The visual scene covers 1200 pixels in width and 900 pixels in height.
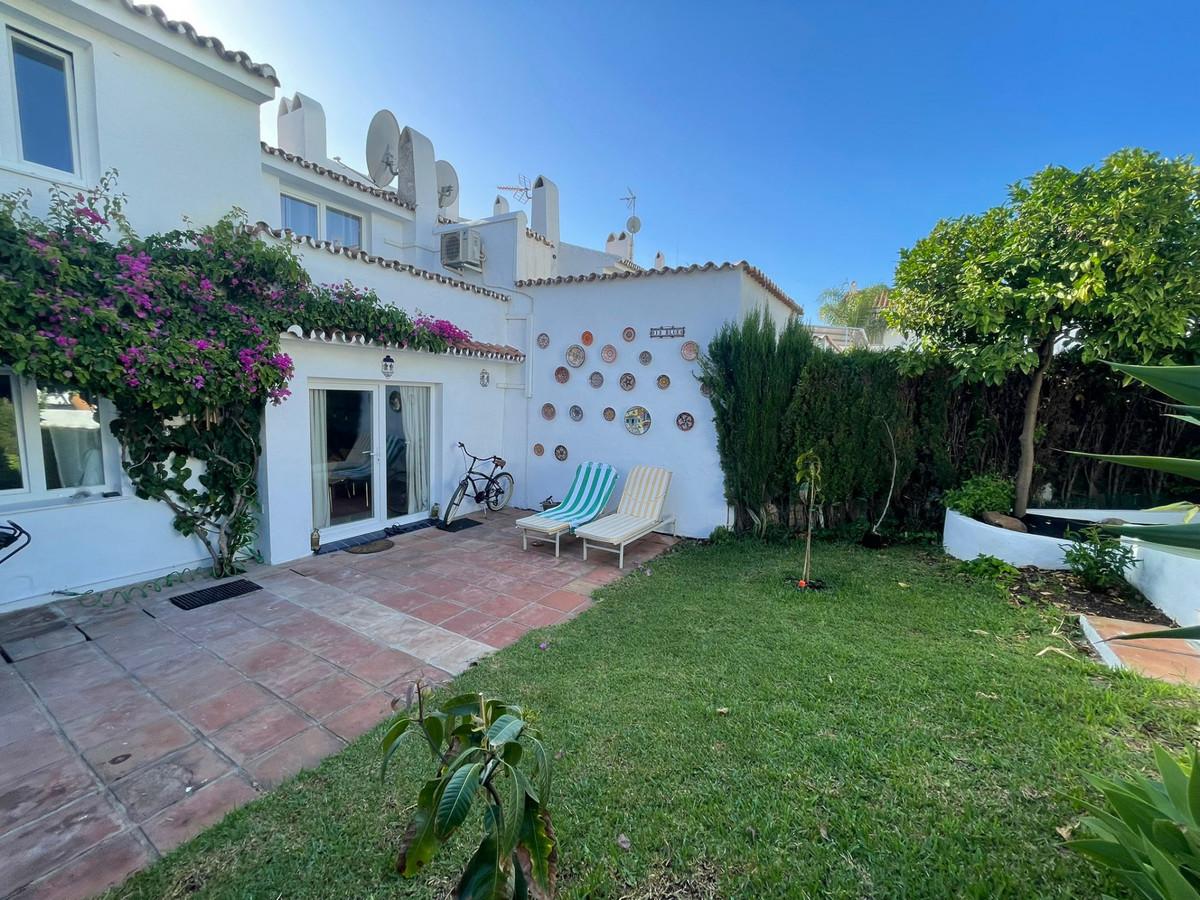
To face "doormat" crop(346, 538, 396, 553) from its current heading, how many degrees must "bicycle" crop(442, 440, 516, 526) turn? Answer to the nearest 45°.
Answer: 0° — it already faces it

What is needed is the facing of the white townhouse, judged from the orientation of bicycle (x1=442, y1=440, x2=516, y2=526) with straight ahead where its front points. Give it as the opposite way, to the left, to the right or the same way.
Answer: to the left

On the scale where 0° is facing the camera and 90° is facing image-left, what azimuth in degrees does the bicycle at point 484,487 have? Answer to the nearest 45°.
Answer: approximately 45°

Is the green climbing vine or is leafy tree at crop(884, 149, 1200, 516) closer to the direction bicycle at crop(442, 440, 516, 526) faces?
the green climbing vine

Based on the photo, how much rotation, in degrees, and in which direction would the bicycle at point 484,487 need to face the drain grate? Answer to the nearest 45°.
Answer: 0° — it already faces it

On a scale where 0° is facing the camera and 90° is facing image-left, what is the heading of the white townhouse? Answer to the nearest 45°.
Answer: approximately 315°

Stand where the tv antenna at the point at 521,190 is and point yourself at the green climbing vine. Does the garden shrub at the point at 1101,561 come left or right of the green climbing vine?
left

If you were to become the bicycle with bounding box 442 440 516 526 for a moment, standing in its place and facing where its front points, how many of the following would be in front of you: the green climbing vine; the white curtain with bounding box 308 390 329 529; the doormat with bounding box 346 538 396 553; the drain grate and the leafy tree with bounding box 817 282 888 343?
4

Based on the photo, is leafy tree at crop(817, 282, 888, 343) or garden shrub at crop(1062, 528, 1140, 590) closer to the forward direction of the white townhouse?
the garden shrub
